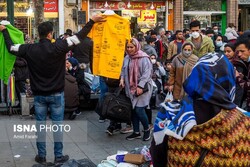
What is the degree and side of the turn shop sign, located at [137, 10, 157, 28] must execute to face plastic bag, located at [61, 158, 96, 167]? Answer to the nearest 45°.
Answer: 0° — it already faces it

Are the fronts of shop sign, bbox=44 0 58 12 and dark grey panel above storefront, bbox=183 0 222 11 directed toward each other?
no

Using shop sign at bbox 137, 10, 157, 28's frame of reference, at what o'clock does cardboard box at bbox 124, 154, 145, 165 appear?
The cardboard box is roughly at 12 o'clock from the shop sign.

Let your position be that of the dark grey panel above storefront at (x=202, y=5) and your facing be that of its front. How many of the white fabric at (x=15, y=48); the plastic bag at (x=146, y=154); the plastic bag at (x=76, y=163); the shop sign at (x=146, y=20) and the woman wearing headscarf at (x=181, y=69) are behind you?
0

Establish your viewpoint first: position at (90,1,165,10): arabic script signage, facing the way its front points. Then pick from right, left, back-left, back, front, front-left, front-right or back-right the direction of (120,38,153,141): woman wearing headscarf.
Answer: front

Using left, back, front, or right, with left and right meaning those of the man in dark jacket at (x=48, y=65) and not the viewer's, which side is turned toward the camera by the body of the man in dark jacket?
back

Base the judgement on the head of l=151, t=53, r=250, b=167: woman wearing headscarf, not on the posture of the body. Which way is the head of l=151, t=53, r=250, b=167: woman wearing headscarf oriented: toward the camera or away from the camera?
away from the camera

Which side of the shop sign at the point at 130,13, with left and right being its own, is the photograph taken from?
front

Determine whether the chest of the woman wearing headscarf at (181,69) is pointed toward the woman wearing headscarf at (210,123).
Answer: yes

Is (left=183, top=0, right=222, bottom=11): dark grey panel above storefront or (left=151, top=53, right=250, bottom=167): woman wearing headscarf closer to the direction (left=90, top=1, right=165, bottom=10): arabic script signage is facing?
the woman wearing headscarf

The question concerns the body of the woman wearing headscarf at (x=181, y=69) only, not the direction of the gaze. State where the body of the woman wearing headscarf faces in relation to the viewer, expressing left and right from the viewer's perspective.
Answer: facing the viewer

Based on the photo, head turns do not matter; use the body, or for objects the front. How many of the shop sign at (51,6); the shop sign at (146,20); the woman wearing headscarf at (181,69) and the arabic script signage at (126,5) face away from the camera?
0

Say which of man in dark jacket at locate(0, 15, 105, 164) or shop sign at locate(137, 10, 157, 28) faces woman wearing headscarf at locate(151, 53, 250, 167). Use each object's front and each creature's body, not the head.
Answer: the shop sign

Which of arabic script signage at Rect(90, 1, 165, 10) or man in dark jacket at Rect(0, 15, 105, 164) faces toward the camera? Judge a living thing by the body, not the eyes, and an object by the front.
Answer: the arabic script signage

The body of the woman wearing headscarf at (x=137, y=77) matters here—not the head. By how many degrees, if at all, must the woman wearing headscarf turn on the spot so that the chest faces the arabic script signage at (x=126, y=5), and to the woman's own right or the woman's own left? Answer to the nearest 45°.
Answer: approximately 135° to the woman's own right

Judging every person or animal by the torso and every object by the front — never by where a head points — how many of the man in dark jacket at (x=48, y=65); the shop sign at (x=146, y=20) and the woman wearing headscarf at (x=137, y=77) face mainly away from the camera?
1

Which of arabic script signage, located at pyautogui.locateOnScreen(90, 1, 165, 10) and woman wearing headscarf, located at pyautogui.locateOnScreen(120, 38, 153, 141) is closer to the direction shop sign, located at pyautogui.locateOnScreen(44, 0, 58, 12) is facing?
the woman wearing headscarf

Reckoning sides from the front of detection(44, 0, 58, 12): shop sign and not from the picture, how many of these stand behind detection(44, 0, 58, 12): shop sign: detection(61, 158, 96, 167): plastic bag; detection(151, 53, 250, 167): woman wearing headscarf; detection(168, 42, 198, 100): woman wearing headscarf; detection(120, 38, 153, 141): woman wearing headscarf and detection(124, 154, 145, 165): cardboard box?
0

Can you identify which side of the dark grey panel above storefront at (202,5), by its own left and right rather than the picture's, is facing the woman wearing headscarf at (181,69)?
front
